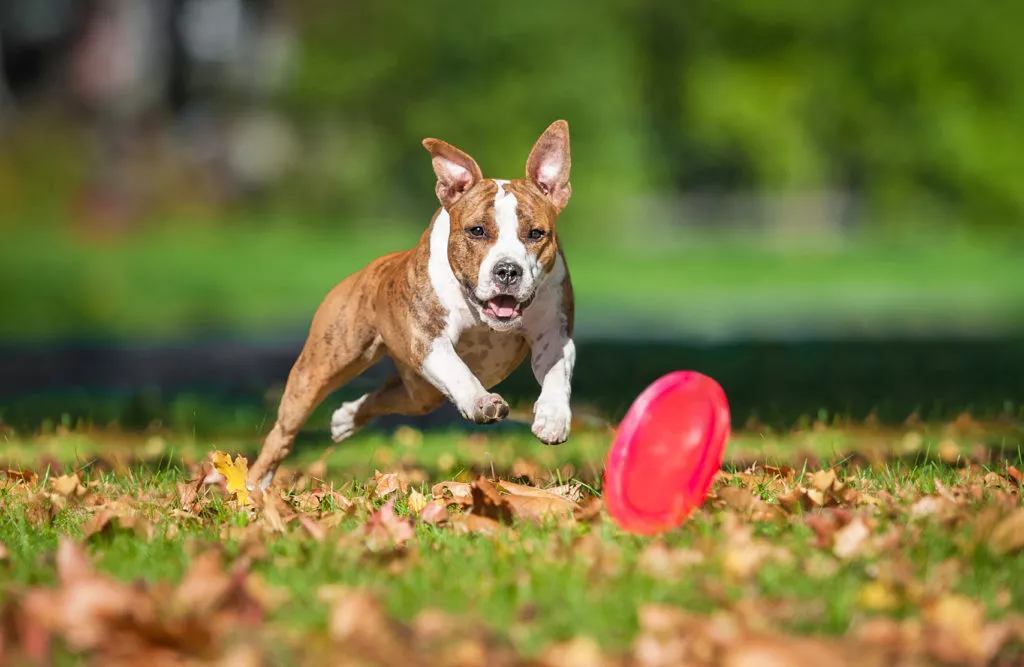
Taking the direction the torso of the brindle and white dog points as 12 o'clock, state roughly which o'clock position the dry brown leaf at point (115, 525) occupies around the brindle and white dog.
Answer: The dry brown leaf is roughly at 3 o'clock from the brindle and white dog.

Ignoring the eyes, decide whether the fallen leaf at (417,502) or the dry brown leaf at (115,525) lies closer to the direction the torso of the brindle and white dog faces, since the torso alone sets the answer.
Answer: the fallen leaf

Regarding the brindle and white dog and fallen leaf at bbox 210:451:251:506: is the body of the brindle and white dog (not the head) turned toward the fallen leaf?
no

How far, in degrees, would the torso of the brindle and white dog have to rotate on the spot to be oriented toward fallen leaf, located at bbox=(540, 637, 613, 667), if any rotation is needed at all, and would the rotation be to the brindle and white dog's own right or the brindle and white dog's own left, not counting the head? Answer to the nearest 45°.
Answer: approximately 45° to the brindle and white dog's own right

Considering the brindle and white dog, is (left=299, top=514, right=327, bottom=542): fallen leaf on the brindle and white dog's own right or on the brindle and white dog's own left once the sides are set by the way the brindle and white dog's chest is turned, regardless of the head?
on the brindle and white dog's own right

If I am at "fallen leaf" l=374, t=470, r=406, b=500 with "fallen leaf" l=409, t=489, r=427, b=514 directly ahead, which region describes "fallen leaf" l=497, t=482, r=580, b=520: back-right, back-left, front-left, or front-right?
front-left

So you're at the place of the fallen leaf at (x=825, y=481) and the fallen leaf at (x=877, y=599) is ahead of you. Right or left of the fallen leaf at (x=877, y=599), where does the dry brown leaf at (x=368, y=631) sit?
right

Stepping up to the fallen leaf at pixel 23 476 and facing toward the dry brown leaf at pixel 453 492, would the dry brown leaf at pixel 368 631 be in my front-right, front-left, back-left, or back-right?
front-right

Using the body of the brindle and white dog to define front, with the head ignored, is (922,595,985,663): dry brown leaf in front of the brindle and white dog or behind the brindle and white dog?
in front

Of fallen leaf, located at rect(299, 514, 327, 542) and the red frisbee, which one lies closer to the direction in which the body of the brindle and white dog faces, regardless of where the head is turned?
the red frisbee

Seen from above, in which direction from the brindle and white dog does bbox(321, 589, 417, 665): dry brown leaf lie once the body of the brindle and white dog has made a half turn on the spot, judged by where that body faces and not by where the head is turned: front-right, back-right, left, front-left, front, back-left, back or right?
back-left

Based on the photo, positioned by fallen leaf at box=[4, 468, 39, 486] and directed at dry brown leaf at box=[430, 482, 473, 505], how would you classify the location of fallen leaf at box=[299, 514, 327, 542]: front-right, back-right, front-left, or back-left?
front-right

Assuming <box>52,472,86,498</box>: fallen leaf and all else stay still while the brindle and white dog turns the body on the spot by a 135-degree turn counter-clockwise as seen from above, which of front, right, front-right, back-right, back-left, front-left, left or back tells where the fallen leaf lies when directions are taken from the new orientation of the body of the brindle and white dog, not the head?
left

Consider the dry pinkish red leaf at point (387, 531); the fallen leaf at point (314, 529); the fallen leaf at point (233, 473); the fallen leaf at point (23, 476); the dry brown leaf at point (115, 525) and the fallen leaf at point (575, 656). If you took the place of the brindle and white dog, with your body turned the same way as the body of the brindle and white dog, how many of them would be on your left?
0

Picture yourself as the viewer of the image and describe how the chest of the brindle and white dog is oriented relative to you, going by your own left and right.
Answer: facing the viewer and to the right of the viewer

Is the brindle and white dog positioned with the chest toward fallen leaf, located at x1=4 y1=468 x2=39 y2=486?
no
